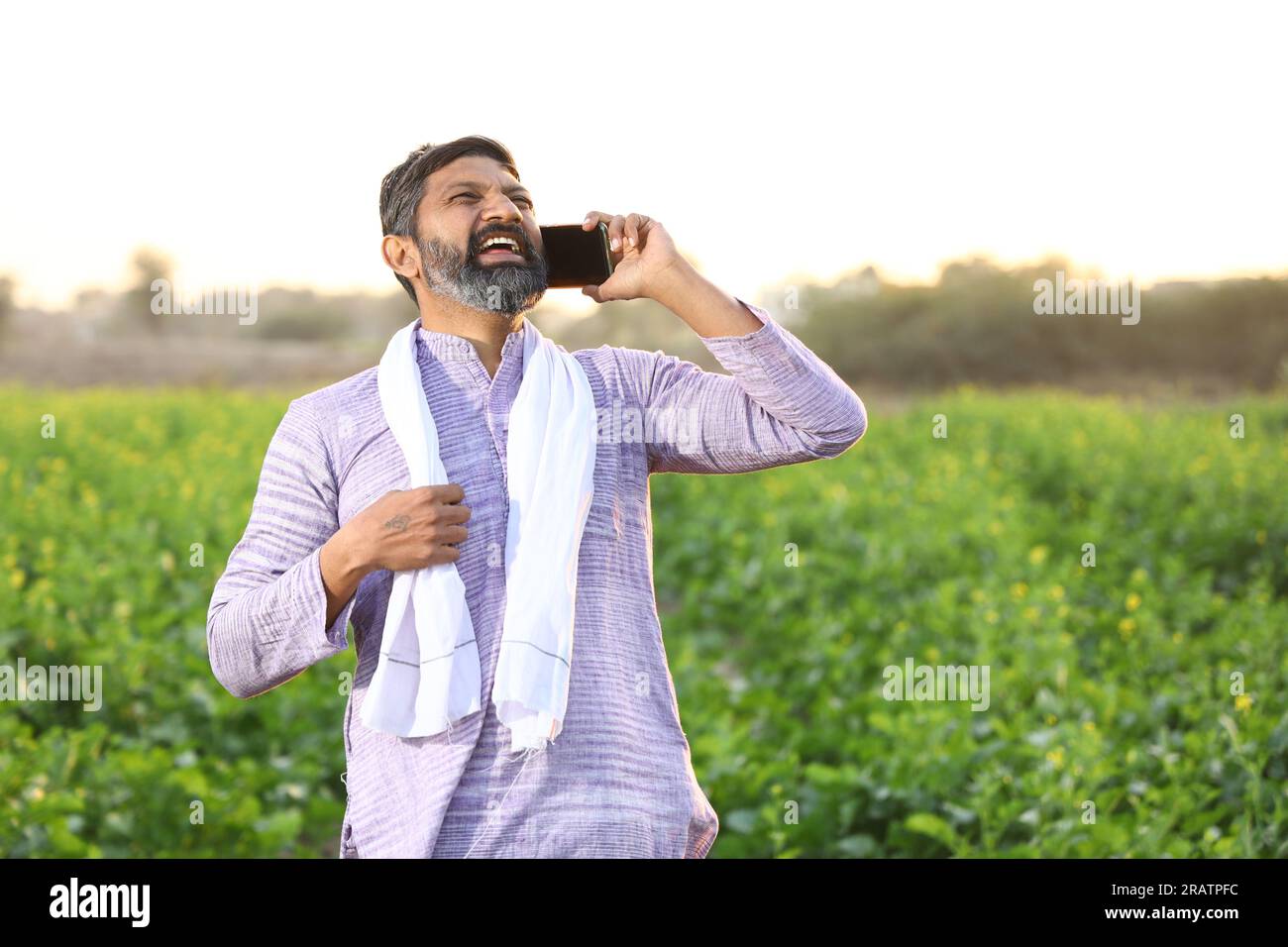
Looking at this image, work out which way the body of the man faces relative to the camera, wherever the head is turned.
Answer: toward the camera

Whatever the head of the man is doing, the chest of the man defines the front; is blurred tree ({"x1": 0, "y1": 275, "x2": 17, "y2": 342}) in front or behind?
behind

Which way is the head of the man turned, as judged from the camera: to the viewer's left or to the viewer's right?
to the viewer's right
